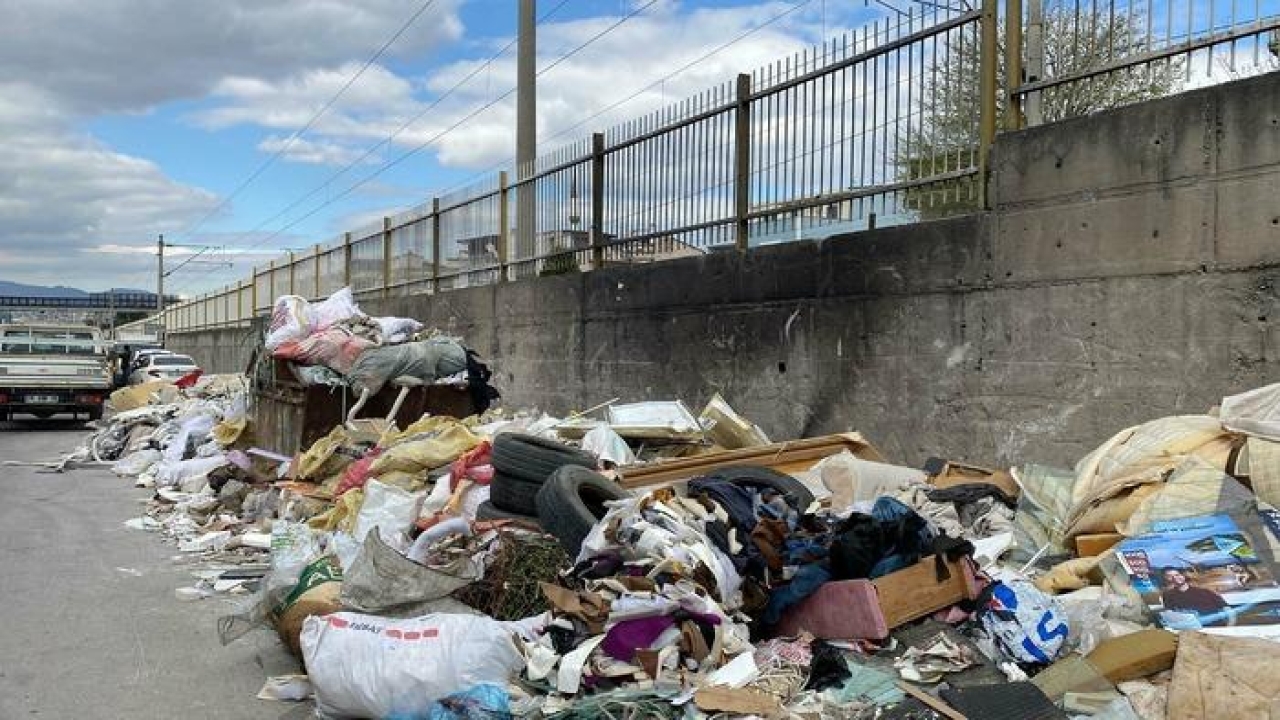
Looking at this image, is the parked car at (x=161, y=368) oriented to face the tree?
no

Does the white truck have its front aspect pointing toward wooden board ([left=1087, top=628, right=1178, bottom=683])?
no

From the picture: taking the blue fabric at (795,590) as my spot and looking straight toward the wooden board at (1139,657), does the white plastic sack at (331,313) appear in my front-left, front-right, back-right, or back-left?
back-left

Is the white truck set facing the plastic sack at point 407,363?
no

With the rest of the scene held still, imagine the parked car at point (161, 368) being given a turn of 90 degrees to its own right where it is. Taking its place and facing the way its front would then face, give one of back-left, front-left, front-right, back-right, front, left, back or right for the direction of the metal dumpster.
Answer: back-left

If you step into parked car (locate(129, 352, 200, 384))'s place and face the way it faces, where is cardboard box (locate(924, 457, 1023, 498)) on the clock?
The cardboard box is roughly at 6 o'clock from the parked car.

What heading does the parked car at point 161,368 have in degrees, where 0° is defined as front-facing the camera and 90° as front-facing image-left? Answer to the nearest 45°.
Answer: approximately 45°
